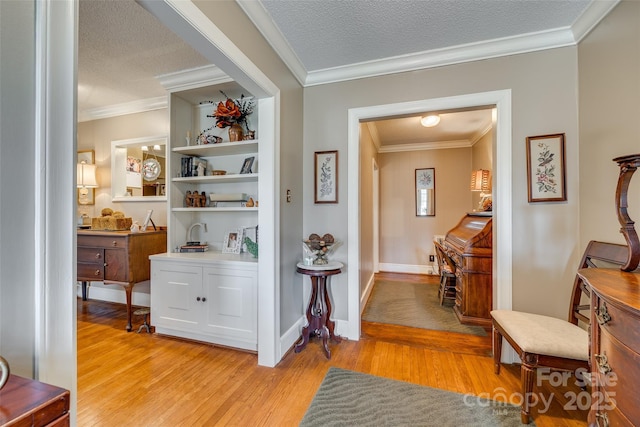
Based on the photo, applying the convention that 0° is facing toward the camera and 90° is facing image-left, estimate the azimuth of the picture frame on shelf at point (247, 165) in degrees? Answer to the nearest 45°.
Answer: approximately 45°

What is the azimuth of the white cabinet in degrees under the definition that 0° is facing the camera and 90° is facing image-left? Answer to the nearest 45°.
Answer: approximately 45°

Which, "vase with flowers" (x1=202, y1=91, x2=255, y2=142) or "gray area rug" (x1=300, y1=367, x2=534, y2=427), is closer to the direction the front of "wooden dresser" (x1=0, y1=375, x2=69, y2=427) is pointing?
the gray area rug

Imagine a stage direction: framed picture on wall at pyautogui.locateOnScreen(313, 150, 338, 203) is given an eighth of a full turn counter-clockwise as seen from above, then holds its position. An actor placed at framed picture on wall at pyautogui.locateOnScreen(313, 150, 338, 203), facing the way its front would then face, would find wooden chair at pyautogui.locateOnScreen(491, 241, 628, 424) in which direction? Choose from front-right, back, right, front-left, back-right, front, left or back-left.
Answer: front

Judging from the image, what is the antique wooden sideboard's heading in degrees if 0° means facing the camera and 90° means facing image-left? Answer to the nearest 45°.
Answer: approximately 45°

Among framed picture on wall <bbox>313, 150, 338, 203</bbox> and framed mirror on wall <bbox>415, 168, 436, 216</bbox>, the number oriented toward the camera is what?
2

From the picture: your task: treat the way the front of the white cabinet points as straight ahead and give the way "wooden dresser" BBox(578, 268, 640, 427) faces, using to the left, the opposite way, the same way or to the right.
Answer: to the right

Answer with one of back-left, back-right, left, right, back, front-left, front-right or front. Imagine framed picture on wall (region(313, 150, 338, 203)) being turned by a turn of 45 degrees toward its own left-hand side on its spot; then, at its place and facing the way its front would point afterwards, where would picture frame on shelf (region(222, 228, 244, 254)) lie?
back-right

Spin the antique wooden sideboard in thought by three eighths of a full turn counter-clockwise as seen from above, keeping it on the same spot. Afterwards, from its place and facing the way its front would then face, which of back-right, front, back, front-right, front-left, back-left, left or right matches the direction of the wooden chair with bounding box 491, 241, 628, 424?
front-right

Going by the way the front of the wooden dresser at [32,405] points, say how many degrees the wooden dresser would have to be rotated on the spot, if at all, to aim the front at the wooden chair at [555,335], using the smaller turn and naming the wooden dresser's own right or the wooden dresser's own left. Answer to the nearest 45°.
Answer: approximately 45° to the wooden dresser's own left
